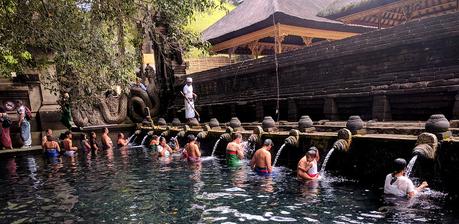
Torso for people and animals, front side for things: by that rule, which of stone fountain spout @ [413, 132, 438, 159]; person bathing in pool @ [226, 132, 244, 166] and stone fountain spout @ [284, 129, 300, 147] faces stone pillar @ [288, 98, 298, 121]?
the person bathing in pool

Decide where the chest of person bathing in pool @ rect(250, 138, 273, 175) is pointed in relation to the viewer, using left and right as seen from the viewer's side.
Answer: facing away from the viewer and to the right of the viewer

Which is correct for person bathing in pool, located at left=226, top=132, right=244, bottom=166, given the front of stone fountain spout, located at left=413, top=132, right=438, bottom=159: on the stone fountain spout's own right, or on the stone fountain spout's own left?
on the stone fountain spout's own right

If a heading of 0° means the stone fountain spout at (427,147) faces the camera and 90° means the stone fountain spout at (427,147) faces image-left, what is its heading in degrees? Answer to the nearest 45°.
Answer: approximately 45°

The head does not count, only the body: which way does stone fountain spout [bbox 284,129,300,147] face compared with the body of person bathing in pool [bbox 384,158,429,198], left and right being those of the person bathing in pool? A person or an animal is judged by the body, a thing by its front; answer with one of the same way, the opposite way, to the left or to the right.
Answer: the opposite way

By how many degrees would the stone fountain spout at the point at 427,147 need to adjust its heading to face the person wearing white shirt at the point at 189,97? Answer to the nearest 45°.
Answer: approximately 90° to its right

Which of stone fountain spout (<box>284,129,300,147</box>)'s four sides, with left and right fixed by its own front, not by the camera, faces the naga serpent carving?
right

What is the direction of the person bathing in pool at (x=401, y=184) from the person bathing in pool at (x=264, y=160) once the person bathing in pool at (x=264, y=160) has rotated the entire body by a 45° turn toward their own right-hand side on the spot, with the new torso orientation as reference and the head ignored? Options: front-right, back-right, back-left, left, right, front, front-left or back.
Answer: front-right

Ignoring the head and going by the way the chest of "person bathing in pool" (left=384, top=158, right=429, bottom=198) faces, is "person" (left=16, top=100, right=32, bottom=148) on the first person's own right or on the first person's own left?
on the first person's own left

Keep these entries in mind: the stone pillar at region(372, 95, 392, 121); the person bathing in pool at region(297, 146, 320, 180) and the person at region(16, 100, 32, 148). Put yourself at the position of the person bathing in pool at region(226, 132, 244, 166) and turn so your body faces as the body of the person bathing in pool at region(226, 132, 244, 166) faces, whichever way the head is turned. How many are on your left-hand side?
1

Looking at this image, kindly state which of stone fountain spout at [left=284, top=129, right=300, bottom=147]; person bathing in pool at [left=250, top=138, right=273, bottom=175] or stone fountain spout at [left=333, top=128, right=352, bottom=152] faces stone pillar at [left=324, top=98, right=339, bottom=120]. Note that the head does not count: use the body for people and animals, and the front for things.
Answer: the person bathing in pool
